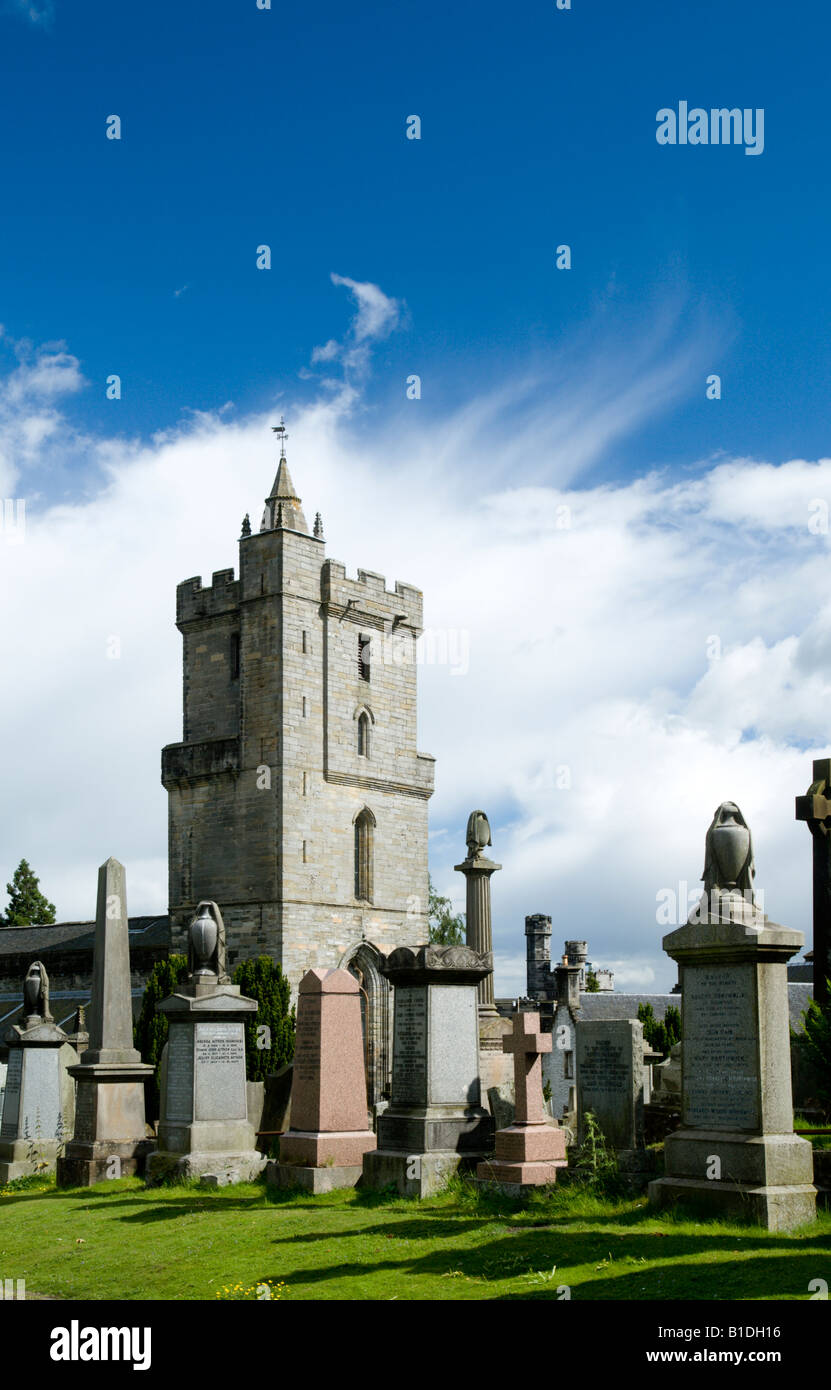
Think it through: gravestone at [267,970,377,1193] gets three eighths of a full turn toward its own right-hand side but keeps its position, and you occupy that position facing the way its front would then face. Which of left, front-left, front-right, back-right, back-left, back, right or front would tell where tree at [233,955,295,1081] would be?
front

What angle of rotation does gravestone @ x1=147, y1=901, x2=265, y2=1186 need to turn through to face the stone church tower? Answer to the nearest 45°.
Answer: approximately 135° to its left

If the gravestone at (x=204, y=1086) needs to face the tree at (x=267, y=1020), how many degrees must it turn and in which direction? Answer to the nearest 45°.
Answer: approximately 135° to its left

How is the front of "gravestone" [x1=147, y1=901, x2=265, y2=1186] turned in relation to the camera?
facing the viewer and to the right of the viewer

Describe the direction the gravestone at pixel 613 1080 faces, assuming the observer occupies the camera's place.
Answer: facing the viewer and to the left of the viewer

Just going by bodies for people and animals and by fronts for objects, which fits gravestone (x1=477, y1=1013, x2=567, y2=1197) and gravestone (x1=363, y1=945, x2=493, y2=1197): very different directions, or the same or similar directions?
same or similar directions

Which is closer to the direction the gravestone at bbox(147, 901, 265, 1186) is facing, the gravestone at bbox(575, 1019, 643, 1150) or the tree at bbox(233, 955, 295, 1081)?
the gravestone

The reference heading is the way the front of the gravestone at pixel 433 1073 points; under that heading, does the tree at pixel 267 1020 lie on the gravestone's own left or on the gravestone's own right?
on the gravestone's own right

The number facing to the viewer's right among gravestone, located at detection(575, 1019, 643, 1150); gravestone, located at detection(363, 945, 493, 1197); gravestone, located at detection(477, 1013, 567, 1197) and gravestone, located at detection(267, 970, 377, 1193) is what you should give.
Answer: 0

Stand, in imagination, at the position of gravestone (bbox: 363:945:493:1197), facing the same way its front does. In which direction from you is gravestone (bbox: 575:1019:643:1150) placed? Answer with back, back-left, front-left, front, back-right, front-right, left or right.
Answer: back

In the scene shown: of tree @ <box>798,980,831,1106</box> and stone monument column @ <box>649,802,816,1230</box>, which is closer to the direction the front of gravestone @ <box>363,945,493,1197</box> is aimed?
the stone monument column

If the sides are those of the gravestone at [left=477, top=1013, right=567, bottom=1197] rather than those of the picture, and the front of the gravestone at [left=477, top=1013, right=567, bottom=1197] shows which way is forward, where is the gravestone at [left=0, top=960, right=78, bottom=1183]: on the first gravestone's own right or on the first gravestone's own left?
on the first gravestone's own right

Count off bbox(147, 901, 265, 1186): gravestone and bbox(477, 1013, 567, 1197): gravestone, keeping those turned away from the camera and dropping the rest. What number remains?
0

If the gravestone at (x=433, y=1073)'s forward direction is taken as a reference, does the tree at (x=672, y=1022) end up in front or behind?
behind
